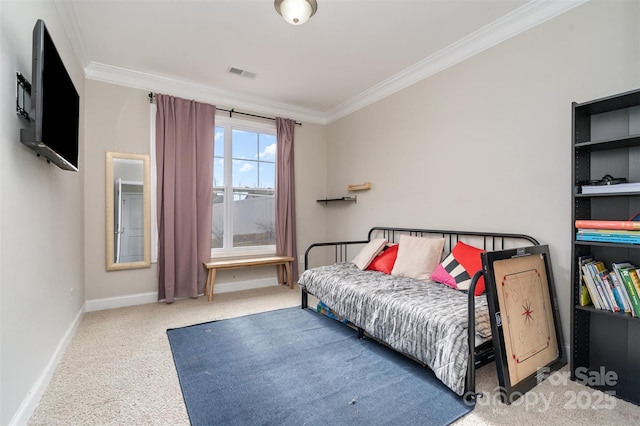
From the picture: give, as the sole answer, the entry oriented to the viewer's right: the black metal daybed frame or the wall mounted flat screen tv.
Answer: the wall mounted flat screen tv

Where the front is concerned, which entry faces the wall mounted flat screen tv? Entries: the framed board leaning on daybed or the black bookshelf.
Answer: the black bookshelf

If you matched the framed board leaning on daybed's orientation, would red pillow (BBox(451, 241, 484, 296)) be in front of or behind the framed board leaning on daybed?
behind

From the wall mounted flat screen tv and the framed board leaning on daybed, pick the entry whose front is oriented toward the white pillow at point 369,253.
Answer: the wall mounted flat screen tv

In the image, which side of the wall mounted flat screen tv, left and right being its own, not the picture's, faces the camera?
right

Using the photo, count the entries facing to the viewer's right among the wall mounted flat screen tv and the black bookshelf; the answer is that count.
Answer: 1

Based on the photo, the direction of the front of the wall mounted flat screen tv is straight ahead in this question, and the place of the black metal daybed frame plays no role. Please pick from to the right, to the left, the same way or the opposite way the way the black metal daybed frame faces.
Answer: the opposite way

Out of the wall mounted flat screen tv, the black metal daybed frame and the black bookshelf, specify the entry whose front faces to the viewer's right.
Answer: the wall mounted flat screen tv

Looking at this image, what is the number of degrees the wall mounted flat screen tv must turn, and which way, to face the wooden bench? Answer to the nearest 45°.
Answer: approximately 45° to its left

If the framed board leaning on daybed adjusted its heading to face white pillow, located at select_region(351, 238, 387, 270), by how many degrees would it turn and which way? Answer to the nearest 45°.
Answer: approximately 180°

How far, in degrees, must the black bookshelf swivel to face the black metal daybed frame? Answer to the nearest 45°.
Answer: approximately 45° to its right
